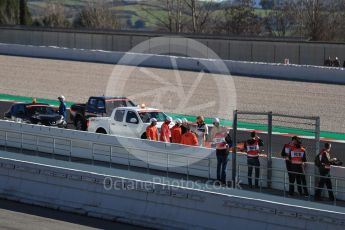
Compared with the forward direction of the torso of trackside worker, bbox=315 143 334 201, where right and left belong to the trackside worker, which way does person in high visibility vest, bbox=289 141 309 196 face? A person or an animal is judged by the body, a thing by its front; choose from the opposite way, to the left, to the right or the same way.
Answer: to the left

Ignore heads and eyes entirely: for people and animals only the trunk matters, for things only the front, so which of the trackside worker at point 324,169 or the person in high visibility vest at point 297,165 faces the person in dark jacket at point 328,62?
the person in high visibility vest

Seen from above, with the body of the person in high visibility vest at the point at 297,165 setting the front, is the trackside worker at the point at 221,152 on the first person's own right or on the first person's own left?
on the first person's own left

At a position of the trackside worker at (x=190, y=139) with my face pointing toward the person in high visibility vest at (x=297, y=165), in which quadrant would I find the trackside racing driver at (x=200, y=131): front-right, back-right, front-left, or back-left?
back-left

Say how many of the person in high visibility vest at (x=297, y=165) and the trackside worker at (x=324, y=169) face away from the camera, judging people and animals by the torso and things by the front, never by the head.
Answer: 1
